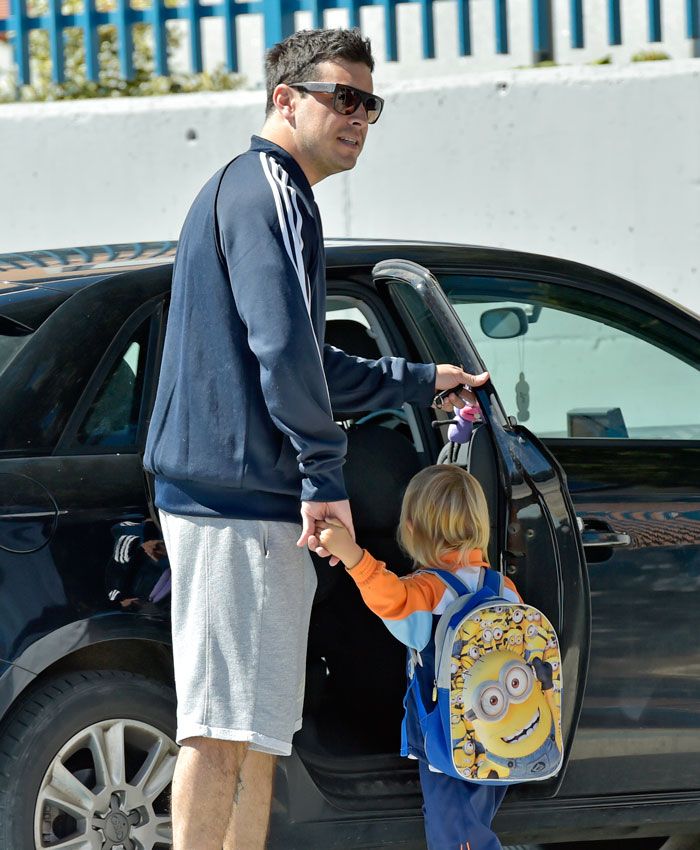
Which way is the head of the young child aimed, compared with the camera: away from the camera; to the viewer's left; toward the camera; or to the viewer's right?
away from the camera

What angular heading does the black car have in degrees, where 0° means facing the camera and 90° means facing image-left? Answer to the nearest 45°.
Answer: approximately 270°

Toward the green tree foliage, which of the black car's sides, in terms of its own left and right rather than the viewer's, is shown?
left

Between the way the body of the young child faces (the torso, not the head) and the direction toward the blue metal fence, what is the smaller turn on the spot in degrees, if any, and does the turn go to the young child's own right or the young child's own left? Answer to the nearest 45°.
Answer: approximately 45° to the young child's own right

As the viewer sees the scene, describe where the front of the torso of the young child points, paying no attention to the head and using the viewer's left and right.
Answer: facing away from the viewer and to the left of the viewer
